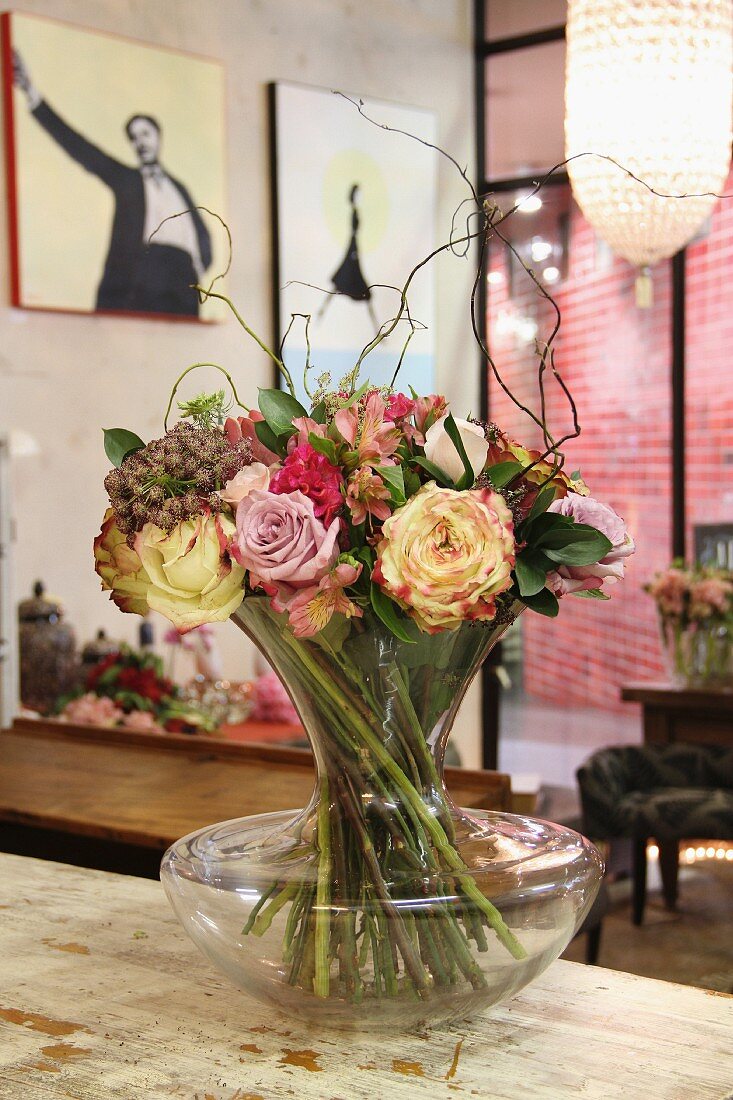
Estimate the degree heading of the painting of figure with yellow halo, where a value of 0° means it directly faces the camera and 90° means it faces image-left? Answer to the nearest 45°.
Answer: approximately 315°

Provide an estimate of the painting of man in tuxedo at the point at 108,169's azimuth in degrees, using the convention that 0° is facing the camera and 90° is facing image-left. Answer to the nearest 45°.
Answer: approximately 315°

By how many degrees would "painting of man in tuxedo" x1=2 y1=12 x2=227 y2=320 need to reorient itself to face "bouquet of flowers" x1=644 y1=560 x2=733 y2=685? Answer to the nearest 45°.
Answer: approximately 45° to its left
